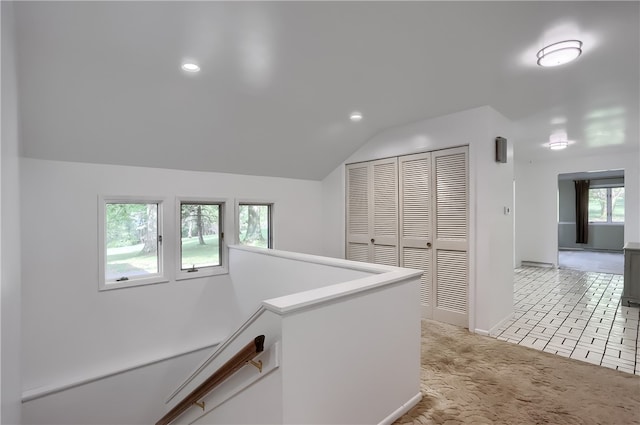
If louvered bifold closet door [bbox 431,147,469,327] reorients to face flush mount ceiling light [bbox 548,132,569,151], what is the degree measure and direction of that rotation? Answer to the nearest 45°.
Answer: approximately 180°

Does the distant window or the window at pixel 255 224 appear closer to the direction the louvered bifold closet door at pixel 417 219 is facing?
the window

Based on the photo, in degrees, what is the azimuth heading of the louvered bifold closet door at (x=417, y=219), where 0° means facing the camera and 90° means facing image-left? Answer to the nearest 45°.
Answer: approximately 45°

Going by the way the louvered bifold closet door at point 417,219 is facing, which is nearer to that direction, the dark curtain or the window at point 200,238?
the window

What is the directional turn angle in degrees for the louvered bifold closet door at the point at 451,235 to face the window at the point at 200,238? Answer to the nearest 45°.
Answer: approximately 45° to its right

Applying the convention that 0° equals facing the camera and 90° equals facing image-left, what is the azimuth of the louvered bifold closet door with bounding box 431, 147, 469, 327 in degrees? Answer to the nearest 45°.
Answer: approximately 45°

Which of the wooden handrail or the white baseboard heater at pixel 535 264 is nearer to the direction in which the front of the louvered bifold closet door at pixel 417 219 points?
the wooden handrail

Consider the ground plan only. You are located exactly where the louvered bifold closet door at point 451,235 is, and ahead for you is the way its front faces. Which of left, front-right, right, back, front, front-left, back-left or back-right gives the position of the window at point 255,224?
front-right

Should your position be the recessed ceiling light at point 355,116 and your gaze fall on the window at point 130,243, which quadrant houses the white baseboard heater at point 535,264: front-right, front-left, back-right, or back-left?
back-right
